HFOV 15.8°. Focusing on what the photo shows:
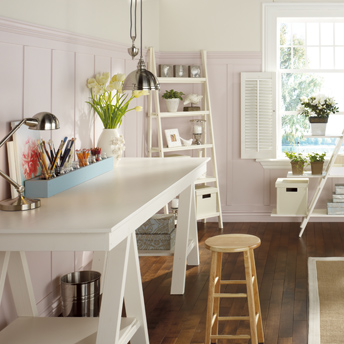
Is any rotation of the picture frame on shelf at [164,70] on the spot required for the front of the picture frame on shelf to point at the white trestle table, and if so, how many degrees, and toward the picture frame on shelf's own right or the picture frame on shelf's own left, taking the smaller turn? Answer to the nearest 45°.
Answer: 0° — it already faces it

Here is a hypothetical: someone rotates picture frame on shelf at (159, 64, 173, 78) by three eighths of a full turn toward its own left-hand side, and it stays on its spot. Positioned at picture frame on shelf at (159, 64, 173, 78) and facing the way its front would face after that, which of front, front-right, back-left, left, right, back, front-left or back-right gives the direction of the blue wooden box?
back-right

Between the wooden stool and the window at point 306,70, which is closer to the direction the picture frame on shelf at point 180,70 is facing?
the wooden stool

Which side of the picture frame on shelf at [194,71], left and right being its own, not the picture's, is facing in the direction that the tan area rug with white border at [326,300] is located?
front

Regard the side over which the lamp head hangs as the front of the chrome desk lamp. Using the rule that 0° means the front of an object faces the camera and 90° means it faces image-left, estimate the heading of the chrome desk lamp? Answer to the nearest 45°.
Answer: approximately 270°

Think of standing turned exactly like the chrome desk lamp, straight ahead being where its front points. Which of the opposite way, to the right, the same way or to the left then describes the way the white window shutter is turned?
to the right
